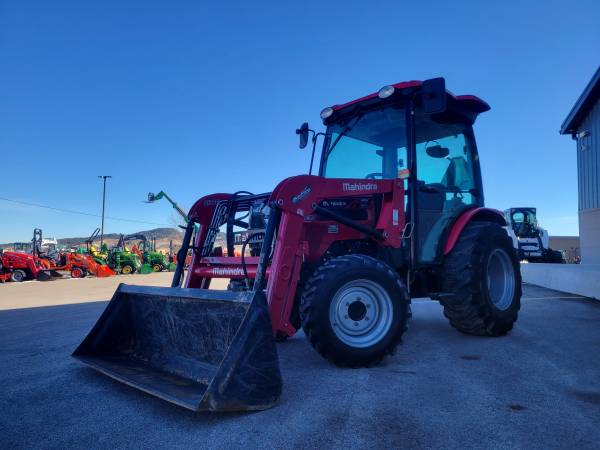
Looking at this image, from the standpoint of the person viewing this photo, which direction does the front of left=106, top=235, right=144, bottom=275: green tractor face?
facing the viewer and to the right of the viewer

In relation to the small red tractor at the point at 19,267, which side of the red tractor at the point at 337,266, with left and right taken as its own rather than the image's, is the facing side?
right
